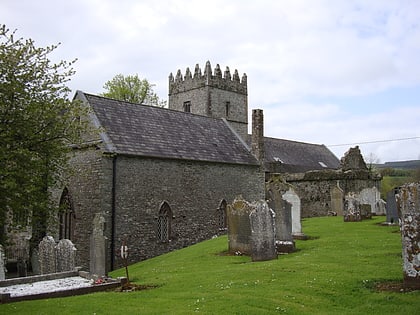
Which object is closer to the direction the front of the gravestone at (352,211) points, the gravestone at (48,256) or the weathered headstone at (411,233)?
the weathered headstone

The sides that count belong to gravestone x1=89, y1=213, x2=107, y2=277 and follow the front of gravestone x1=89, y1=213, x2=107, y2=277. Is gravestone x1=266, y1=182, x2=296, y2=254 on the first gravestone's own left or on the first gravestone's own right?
on the first gravestone's own left

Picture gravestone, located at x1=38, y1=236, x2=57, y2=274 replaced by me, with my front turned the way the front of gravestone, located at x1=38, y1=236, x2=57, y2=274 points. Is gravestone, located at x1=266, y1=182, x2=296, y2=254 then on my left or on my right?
on my left

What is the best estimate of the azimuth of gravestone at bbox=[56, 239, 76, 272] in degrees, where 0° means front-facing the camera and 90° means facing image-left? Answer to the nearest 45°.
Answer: approximately 0°

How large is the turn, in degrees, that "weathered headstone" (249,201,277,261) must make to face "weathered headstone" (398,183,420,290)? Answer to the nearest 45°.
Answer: approximately 45° to its left

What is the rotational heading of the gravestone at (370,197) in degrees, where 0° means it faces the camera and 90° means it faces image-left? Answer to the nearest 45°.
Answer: approximately 0°

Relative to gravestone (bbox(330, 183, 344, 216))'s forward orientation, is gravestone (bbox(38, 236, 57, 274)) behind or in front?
in front
